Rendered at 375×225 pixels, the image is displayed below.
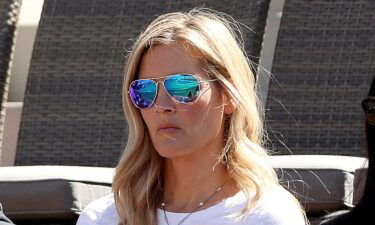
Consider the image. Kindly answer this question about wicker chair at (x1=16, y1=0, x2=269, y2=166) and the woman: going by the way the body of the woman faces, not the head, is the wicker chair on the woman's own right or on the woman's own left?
on the woman's own right

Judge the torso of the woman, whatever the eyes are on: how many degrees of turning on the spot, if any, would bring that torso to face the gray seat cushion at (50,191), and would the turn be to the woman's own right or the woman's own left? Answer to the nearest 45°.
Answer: approximately 90° to the woman's own right

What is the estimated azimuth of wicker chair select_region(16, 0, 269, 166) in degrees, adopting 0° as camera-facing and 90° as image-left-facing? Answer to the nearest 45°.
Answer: approximately 0°

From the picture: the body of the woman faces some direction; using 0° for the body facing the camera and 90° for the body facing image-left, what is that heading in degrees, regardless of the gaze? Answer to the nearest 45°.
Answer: approximately 45°
